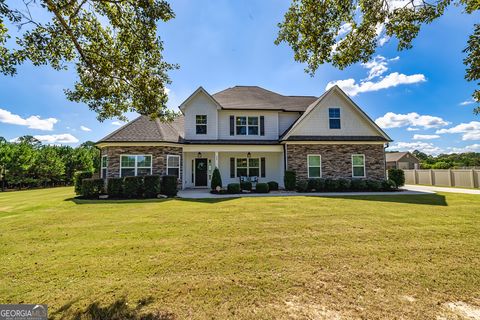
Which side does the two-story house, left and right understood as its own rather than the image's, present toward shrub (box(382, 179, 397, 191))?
left

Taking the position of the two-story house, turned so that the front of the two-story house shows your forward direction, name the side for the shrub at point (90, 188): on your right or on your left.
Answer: on your right

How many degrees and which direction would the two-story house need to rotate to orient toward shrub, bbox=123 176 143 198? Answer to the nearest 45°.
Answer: approximately 45° to its right

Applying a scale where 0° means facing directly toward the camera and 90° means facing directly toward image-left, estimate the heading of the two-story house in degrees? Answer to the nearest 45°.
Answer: approximately 0°

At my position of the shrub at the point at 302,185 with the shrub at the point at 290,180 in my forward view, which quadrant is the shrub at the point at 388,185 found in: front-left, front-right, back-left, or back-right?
back-right

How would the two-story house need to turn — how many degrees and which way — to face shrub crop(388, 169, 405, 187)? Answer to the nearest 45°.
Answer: approximately 90° to its left

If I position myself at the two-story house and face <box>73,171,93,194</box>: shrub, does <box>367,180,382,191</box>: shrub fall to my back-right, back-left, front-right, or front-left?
back-left

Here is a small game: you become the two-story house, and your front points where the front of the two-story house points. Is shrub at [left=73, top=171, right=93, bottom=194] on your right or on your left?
on your right

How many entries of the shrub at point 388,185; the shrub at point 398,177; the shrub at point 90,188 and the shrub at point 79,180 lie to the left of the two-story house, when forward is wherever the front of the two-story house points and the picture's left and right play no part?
2

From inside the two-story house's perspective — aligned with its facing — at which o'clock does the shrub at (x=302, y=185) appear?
The shrub is roughly at 10 o'clock from the two-story house.
